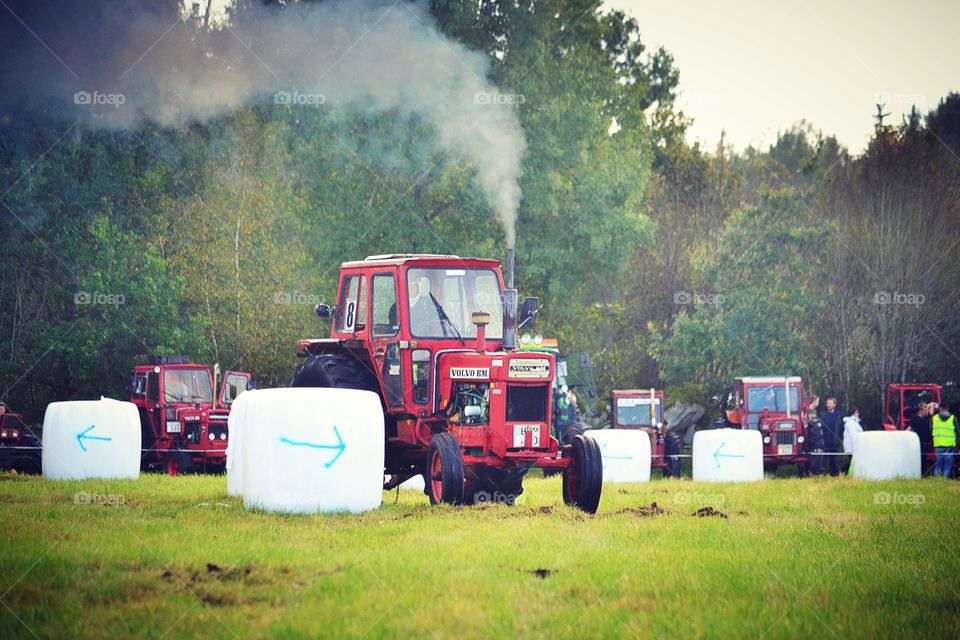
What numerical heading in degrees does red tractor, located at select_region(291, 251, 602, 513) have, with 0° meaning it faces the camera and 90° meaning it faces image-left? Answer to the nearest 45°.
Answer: approximately 315°

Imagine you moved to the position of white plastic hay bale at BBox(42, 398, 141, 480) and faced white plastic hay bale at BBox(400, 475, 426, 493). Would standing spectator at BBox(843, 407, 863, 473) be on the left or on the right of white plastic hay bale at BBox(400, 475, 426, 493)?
left

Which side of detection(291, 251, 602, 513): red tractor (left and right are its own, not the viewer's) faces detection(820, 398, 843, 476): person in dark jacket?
left

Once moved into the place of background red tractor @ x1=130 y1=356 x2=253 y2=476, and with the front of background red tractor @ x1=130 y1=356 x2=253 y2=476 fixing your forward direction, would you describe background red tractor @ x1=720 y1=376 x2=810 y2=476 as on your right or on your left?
on your left

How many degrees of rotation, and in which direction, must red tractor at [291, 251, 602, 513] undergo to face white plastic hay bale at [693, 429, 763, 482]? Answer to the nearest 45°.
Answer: approximately 90° to its left

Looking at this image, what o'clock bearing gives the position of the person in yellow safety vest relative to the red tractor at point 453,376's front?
The person in yellow safety vest is roughly at 9 o'clock from the red tractor.

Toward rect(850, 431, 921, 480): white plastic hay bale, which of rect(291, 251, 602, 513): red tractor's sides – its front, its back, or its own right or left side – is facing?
left

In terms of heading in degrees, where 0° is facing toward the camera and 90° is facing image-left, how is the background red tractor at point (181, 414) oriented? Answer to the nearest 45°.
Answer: approximately 315°

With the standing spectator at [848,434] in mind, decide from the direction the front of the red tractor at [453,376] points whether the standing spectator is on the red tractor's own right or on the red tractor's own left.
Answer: on the red tractor's own left
